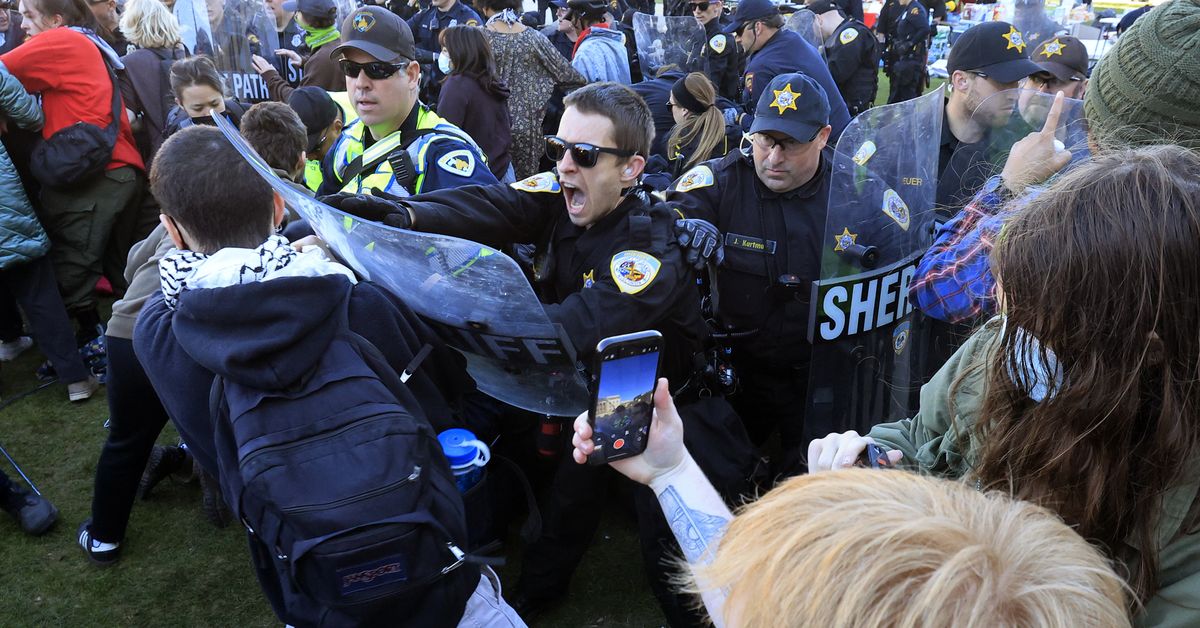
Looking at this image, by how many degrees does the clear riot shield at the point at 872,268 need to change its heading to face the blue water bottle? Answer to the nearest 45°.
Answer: approximately 90° to its right

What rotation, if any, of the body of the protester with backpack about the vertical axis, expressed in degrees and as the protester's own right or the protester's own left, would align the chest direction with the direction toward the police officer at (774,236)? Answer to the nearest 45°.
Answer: approximately 45° to the protester's own right

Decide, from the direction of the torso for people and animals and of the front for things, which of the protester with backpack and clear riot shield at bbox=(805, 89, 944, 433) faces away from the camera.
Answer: the protester with backpack

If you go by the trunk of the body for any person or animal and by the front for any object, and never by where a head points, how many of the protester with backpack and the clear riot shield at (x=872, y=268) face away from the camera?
1

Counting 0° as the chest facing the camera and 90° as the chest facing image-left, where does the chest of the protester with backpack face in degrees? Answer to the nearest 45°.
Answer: approximately 180°
